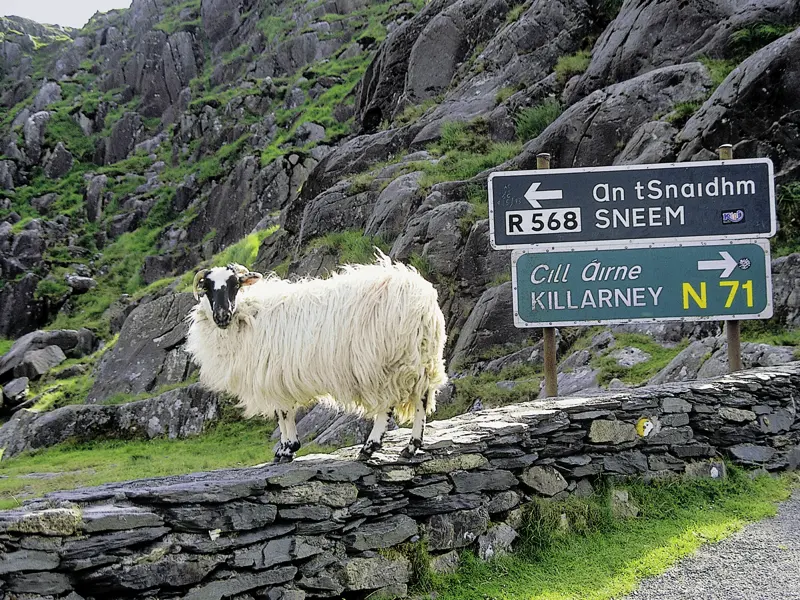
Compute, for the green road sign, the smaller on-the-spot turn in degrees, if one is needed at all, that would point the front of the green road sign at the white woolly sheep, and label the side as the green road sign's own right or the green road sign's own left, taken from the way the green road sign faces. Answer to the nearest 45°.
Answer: approximately 45° to the green road sign's own right

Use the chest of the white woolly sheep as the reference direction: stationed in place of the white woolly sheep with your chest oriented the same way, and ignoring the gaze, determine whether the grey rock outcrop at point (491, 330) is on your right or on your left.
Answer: on your right

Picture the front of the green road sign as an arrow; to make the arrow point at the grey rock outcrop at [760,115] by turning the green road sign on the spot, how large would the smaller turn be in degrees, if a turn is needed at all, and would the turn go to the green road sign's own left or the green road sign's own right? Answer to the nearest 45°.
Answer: approximately 180°

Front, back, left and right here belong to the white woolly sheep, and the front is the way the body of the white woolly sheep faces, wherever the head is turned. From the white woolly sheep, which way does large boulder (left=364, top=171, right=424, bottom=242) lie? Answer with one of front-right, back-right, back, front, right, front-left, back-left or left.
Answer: right

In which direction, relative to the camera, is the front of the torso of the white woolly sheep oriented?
to the viewer's left

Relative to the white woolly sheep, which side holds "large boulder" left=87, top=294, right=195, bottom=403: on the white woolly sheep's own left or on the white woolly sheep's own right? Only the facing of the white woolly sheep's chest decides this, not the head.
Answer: on the white woolly sheep's own right

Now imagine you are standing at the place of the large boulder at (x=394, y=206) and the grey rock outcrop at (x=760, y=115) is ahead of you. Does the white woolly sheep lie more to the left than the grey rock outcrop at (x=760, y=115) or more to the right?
right

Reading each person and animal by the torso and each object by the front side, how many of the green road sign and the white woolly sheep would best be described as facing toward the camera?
1

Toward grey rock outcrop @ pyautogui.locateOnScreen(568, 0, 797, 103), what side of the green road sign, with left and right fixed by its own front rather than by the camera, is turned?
back
